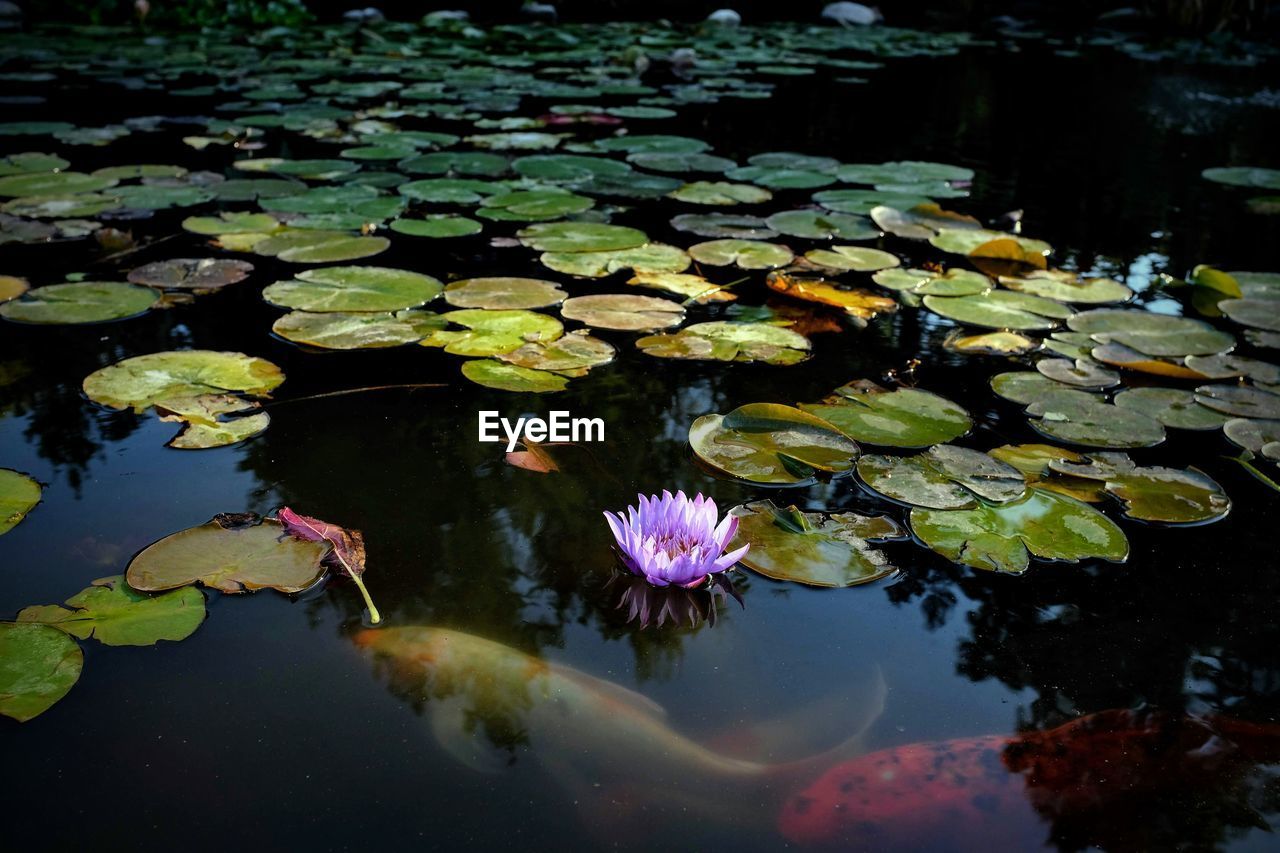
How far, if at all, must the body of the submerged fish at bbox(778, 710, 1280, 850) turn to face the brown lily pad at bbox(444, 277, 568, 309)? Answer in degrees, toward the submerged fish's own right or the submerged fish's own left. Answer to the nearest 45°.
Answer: approximately 45° to the submerged fish's own right

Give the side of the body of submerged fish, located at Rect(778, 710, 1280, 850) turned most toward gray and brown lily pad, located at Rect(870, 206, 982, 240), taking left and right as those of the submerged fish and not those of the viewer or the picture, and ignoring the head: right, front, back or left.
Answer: right

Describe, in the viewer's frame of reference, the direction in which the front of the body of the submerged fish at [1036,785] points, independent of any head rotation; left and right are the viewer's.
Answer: facing to the left of the viewer

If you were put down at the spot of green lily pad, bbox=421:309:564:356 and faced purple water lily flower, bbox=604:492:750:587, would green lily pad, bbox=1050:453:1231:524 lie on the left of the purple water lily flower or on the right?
left

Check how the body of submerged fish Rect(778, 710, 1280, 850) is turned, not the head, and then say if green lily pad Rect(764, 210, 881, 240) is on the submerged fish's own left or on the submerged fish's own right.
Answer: on the submerged fish's own right

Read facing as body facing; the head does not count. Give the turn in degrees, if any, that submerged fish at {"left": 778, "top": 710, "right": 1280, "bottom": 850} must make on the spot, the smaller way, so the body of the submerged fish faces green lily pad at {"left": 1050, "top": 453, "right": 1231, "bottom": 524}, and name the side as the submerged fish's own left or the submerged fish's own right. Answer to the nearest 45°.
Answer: approximately 90° to the submerged fish's own right

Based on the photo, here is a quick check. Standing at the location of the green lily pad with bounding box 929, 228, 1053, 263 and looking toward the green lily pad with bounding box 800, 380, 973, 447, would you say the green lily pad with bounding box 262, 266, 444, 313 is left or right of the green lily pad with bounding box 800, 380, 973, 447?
right

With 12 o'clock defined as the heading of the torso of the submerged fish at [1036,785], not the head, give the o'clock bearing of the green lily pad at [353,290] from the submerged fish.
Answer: The green lily pad is roughly at 1 o'clock from the submerged fish.
